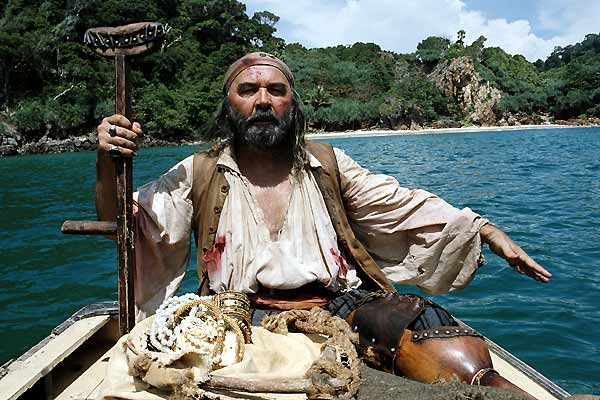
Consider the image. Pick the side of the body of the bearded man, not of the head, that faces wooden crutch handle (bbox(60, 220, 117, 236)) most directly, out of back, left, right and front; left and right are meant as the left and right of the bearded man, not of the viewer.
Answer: right

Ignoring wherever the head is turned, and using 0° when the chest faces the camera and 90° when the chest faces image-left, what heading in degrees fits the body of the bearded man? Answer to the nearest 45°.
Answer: approximately 0°

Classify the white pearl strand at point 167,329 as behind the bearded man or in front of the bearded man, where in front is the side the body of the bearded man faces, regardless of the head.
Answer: in front

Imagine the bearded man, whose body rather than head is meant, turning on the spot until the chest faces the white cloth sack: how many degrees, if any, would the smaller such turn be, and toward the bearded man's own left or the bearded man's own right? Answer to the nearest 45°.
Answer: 0° — they already face it
